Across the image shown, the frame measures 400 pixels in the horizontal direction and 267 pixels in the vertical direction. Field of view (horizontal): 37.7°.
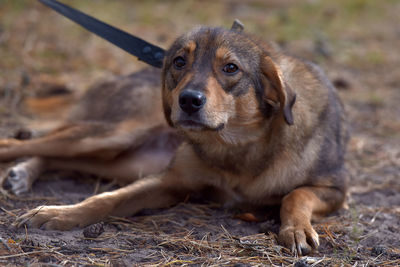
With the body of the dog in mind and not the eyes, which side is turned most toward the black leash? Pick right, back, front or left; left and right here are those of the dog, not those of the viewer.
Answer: back

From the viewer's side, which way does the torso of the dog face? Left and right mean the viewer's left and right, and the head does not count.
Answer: facing the viewer and to the right of the viewer
